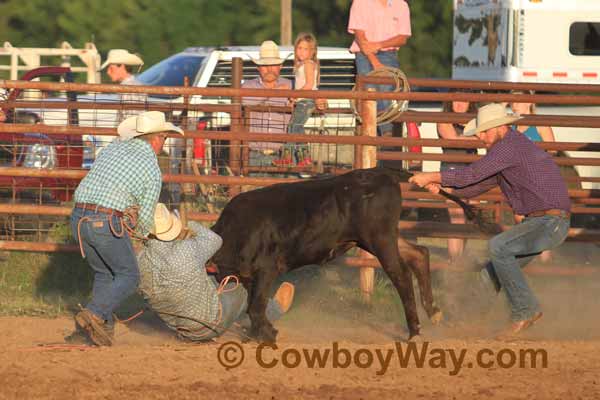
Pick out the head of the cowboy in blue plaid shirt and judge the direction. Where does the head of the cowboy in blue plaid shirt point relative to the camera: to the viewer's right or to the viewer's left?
to the viewer's right

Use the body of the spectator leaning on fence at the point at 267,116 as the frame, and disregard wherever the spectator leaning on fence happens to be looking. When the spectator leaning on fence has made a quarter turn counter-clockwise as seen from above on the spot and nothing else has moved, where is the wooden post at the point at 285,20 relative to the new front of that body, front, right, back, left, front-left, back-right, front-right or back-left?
left

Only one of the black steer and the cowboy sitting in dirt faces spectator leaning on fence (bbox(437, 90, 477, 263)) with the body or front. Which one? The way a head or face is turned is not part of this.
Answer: the cowboy sitting in dirt

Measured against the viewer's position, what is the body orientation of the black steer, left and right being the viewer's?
facing to the left of the viewer

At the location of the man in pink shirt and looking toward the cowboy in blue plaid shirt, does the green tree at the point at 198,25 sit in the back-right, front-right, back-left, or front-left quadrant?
back-right

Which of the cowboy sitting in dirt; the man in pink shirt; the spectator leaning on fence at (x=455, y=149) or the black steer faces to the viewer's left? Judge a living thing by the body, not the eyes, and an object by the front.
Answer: the black steer

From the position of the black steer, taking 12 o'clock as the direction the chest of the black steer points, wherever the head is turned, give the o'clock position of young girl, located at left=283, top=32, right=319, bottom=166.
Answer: The young girl is roughly at 3 o'clock from the black steer.

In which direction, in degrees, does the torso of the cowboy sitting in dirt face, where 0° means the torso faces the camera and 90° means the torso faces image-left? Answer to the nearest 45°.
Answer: approximately 225°

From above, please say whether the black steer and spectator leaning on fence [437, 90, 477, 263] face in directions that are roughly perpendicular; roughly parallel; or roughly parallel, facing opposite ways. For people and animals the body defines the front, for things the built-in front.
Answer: roughly perpendicular

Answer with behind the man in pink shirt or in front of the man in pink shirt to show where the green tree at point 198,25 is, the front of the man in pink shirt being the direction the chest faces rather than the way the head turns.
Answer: behind

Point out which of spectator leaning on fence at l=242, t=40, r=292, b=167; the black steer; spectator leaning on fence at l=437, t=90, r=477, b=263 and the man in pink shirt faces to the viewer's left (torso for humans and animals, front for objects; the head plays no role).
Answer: the black steer

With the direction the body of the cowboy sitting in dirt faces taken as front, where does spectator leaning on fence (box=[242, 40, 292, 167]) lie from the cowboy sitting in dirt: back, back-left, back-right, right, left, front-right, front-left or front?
front-left

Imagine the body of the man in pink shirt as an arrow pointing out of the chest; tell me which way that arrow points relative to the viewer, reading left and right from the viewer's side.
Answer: facing the viewer

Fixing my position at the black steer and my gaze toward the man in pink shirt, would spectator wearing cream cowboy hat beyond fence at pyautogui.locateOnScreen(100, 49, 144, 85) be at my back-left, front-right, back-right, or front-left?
front-left

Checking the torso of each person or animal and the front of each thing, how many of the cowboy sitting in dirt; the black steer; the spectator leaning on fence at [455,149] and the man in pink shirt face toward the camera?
2

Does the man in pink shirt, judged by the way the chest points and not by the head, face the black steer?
yes

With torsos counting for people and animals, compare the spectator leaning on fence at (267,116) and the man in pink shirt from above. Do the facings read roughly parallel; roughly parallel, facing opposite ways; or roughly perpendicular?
roughly parallel
